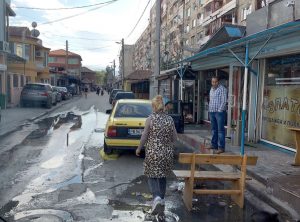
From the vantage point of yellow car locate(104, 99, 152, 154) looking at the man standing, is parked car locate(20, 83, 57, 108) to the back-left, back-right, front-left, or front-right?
back-left

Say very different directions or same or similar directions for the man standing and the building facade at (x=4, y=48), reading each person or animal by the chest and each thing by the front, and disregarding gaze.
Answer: very different directions

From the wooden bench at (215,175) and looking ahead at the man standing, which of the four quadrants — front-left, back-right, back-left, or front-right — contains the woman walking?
back-left

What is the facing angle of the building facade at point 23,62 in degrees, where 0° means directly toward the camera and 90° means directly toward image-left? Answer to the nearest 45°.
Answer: approximately 315°

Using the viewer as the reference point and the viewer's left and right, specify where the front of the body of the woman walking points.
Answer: facing away from the viewer

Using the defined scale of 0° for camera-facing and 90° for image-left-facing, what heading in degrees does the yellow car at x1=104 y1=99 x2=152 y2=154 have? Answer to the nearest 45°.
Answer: approximately 180°

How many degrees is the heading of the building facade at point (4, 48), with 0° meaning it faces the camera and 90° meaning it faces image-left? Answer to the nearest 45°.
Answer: approximately 270°
